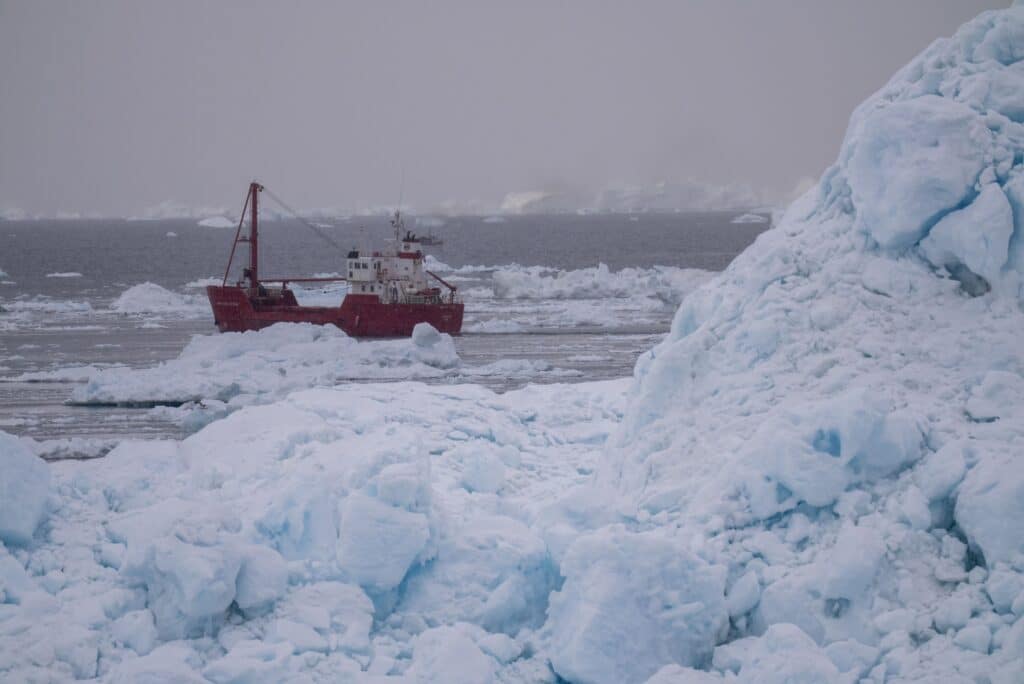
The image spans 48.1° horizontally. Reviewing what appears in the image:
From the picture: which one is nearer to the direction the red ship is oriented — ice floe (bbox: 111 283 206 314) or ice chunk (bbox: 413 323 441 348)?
the ice floe

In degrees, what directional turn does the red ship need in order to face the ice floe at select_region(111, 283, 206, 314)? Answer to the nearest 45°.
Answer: approximately 45° to its right

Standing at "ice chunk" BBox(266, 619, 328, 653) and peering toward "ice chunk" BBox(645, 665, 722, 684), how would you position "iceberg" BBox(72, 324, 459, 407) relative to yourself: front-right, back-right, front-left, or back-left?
back-left

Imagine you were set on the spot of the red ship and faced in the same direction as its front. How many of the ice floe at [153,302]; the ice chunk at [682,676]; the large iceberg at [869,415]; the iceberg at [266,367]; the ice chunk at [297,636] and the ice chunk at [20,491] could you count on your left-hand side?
5

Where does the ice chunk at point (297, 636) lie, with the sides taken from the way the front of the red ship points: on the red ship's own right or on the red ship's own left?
on the red ship's own left

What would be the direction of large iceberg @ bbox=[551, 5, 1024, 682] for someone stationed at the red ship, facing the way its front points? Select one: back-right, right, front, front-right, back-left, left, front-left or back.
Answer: left

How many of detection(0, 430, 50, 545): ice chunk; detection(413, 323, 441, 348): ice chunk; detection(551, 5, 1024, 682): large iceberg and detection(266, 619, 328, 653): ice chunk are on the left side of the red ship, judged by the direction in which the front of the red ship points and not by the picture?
4

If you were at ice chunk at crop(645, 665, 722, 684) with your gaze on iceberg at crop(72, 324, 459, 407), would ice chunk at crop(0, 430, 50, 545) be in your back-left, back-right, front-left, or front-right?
front-left

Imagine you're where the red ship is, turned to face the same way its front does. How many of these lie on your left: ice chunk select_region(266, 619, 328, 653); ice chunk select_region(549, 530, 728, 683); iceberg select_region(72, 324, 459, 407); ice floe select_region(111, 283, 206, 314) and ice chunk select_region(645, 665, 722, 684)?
4

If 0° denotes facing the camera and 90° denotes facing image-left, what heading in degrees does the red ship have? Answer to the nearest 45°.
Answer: approximately 90°

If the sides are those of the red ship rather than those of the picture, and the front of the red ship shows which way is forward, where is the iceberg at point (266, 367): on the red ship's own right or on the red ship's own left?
on the red ship's own left

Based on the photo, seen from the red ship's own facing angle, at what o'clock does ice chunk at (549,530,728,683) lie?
The ice chunk is roughly at 9 o'clock from the red ship.

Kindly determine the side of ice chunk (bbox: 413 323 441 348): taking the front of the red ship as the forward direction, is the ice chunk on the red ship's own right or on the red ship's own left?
on the red ship's own left

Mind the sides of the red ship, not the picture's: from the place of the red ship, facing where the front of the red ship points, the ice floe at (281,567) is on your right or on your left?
on your left

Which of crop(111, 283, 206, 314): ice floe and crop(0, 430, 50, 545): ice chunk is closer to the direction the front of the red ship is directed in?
the ice floe

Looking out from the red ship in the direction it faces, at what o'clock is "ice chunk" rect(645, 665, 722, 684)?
The ice chunk is roughly at 9 o'clock from the red ship.
